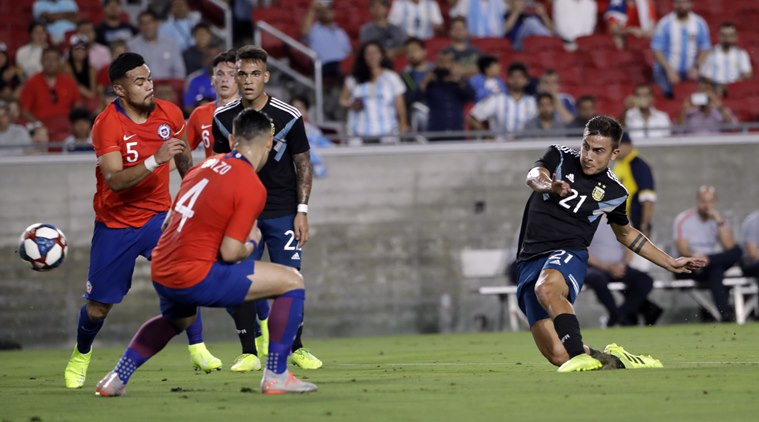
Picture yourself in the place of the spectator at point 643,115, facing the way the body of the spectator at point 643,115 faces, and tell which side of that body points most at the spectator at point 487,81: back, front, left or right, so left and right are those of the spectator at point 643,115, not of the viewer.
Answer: right

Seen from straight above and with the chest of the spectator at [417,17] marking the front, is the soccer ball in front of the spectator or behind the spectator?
in front

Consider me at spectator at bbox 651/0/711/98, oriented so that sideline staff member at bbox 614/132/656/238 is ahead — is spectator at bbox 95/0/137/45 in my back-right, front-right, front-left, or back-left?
front-right

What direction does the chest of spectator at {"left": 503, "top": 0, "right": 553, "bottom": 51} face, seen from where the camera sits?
toward the camera

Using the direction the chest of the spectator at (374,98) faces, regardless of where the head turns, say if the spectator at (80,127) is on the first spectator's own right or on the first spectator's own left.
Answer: on the first spectator's own right

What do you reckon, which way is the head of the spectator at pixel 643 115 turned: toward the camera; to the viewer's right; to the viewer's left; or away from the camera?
toward the camera

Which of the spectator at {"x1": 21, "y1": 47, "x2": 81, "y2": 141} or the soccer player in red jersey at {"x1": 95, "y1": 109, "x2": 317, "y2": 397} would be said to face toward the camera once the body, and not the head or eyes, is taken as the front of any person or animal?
the spectator

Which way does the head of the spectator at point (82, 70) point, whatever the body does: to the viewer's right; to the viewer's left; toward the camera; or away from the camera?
toward the camera

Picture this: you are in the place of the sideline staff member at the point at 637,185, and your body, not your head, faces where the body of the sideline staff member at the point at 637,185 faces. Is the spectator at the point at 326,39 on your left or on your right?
on your right

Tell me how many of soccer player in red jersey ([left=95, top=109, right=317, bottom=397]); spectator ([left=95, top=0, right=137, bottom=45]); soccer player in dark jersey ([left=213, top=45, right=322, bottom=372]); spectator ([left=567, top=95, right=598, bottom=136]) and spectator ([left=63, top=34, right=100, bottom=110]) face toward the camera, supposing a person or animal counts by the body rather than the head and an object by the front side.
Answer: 4

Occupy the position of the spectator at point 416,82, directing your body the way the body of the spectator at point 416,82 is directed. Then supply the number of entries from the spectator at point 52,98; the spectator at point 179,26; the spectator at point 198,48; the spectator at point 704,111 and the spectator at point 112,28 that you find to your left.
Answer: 1

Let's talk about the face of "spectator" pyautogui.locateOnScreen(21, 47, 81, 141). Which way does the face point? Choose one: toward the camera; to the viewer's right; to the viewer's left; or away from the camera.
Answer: toward the camera

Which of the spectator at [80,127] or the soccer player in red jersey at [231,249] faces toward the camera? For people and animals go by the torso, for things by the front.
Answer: the spectator

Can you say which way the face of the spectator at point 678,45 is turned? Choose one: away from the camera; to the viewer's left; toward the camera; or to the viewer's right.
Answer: toward the camera

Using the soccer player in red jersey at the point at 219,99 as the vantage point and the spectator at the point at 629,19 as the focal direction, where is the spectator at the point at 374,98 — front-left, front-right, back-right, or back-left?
front-left

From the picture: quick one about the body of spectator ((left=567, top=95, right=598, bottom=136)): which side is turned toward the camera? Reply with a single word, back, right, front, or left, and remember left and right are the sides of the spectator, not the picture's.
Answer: front

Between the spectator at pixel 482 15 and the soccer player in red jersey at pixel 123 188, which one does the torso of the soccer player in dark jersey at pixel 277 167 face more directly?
the soccer player in red jersey

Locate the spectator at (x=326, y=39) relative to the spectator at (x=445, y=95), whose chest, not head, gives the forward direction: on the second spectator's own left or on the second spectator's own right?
on the second spectator's own right
